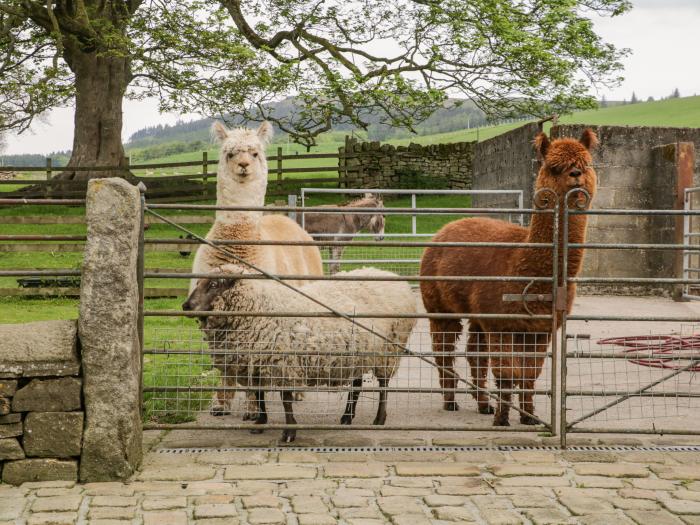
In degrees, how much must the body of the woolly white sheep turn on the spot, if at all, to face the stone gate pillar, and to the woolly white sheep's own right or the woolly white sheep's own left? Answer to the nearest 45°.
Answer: approximately 45° to the woolly white sheep's own left

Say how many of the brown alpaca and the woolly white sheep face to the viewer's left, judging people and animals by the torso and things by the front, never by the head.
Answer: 1

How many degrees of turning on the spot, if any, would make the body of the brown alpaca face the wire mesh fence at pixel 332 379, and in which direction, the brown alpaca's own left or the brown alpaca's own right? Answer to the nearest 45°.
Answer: approximately 135° to the brown alpaca's own right

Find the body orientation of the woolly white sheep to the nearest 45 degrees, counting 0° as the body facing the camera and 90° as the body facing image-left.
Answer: approximately 90°

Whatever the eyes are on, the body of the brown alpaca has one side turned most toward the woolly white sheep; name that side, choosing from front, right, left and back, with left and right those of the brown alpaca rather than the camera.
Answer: right

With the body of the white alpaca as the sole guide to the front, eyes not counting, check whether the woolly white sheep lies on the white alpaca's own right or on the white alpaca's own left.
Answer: on the white alpaca's own left

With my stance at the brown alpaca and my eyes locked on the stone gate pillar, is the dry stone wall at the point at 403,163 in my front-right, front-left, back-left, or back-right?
back-right

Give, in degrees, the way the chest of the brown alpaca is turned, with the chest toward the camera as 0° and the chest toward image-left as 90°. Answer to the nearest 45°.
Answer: approximately 315°

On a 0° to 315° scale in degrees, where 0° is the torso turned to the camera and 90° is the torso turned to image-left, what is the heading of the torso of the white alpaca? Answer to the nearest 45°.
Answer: approximately 45°

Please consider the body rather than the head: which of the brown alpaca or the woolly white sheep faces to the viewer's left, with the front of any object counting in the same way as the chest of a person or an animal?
the woolly white sheep

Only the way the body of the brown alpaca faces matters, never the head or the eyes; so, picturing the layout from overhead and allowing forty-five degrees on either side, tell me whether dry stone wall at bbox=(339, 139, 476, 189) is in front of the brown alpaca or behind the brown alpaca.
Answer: behind

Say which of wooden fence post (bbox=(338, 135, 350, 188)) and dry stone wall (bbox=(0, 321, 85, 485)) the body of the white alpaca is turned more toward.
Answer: the dry stone wall

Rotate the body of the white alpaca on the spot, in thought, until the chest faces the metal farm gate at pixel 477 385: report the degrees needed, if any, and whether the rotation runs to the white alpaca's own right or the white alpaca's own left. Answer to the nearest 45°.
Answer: approximately 90° to the white alpaca's own left
